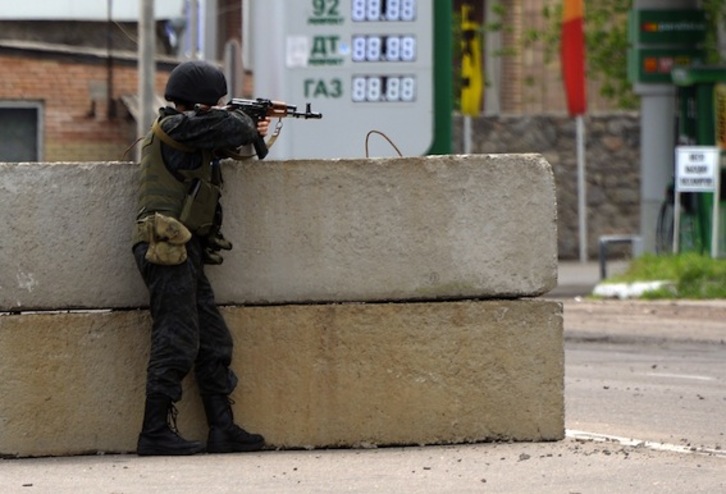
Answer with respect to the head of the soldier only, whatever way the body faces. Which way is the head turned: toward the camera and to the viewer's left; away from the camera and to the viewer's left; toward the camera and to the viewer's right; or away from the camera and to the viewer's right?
away from the camera and to the viewer's right

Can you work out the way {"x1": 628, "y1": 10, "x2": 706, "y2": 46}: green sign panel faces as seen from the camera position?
facing the viewer

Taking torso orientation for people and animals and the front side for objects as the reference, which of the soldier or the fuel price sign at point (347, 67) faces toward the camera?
the fuel price sign

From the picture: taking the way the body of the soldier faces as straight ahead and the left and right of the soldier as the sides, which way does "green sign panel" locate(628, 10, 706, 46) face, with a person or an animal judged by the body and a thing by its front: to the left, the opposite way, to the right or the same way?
to the right

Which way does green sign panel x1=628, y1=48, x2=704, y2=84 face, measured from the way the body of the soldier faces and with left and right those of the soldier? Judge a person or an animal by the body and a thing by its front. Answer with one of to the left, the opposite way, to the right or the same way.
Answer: to the right

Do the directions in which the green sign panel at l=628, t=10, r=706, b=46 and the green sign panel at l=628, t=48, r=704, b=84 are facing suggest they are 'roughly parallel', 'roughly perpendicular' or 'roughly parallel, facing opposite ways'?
roughly parallel

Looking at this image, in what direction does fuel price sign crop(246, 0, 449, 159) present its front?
toward the camera

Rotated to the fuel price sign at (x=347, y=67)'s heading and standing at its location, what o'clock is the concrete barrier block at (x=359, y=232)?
The concrete barrier block is roughly at 12 o'clock from the fuel price sign.

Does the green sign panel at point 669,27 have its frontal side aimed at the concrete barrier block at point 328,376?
yes

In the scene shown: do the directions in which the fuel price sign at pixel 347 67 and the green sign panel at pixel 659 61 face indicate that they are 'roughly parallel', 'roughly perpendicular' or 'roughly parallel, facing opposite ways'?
roughly parallel

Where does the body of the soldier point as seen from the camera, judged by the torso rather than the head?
to the viewer's right

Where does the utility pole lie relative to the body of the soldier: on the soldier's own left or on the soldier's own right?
on the soldier's own left

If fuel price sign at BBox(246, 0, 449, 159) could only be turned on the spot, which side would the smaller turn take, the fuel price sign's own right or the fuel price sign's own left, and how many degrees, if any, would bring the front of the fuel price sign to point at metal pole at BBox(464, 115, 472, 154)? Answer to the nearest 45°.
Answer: approximately 180°
